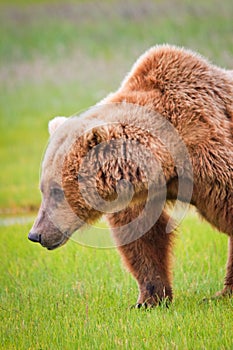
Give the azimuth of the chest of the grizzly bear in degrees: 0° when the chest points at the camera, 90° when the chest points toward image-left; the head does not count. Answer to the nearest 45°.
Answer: approximately 90°
